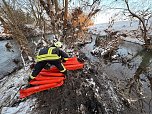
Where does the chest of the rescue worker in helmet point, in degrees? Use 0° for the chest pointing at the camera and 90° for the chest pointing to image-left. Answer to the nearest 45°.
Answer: approximately 225°

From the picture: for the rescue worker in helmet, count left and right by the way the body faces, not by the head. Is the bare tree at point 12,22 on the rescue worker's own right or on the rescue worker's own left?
on the rescue worker's own left
